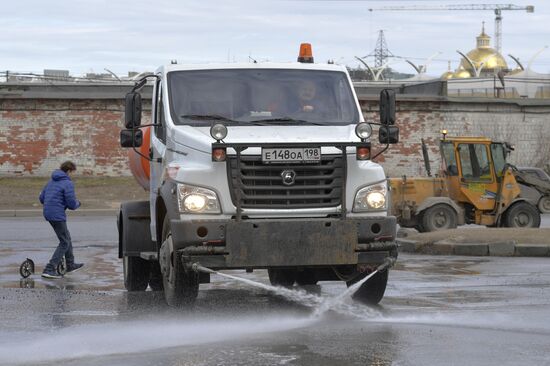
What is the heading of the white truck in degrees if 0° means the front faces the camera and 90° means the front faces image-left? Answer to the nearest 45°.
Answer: approximately 0°

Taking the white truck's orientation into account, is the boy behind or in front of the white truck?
behind
